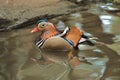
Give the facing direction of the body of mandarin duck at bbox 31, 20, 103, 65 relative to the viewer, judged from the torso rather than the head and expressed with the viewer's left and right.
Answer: facing to the left of the viewer
